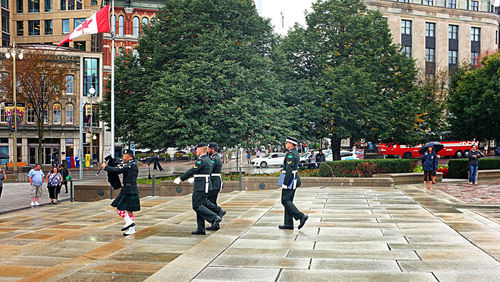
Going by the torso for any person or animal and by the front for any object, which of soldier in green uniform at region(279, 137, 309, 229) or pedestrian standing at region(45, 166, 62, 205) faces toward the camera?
the pedestrian standing

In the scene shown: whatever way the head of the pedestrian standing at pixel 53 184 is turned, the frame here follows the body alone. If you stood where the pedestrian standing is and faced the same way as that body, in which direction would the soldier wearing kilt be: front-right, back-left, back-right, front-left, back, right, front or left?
front

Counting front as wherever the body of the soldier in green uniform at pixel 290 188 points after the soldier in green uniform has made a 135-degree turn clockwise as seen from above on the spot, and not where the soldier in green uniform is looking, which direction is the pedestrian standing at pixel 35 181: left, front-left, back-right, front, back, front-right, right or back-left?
left

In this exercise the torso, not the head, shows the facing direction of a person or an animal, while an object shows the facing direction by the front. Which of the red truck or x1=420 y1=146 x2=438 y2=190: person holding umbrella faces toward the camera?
the person holding umbrella

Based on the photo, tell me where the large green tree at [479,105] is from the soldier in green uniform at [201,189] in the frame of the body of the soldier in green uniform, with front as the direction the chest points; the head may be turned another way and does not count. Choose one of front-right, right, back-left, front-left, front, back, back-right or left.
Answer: back-right

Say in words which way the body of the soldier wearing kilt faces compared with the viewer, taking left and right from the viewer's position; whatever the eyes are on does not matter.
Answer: facing to the left of the viewer

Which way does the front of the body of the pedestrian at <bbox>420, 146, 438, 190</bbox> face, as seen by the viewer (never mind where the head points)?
toward the camera

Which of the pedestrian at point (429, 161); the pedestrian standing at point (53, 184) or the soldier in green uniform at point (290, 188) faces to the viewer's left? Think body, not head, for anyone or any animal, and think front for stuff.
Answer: the soldier in green uniform

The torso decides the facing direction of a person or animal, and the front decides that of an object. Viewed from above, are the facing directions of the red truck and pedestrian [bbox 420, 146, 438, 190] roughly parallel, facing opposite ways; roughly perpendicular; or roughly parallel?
roughly perpendicular

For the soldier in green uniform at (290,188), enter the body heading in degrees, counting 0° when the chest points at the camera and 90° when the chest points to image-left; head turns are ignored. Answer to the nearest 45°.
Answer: approximately 90°

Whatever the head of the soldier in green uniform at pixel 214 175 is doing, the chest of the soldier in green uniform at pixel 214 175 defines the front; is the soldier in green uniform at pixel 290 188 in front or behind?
behind

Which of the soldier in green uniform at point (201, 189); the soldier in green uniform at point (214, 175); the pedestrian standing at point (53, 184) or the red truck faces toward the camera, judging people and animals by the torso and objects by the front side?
the pedestrian standing

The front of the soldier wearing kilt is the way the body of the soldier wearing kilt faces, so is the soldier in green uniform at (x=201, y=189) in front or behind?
behind

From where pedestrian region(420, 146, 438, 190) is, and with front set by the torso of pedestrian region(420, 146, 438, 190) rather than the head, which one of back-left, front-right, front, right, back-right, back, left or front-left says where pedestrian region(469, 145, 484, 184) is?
back-left

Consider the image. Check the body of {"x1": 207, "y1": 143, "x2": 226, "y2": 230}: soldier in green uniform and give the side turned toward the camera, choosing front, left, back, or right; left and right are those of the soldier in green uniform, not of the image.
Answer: left

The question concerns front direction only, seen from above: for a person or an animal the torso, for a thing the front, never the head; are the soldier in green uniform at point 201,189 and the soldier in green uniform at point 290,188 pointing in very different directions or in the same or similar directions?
same or similar directions
